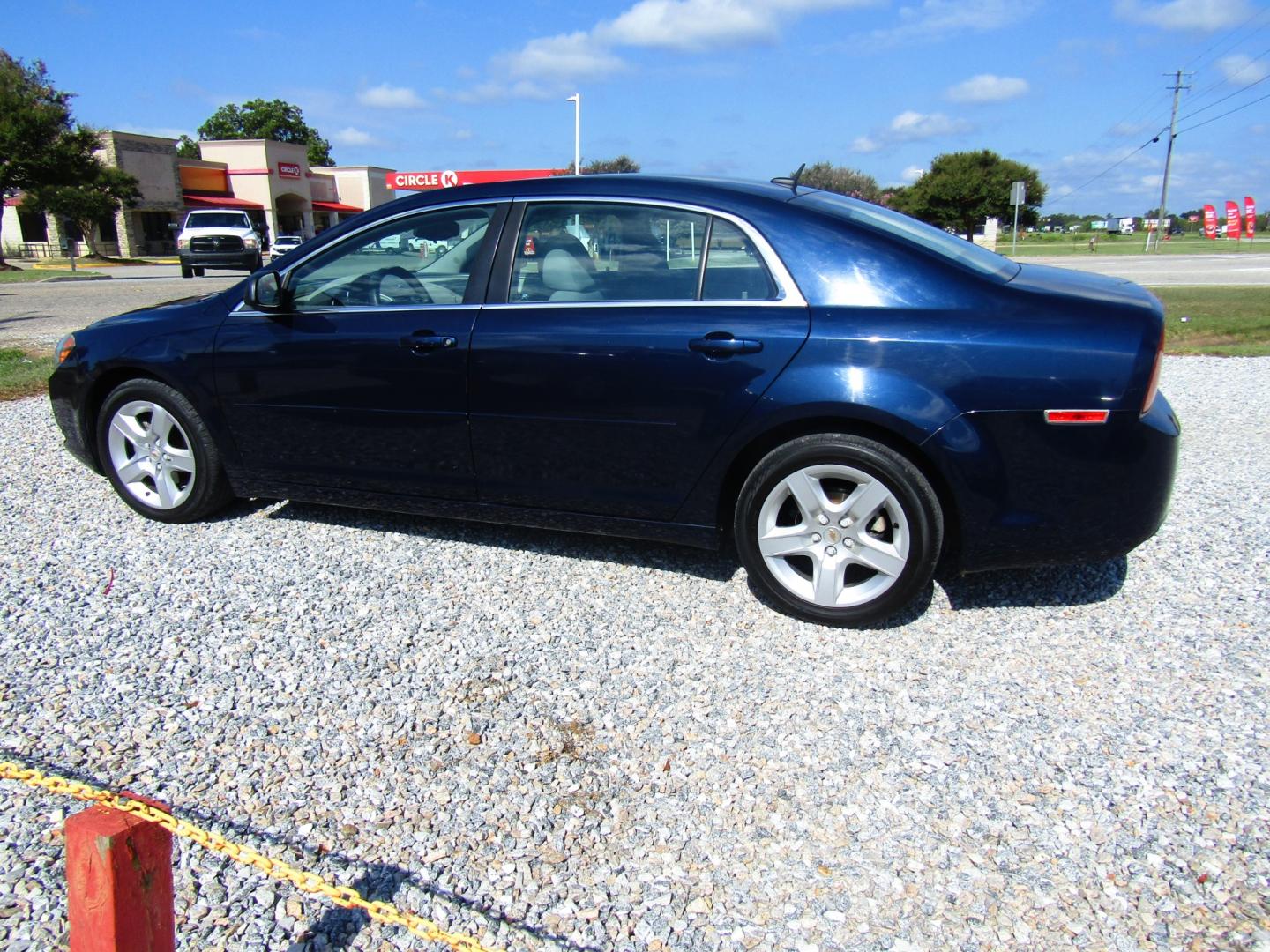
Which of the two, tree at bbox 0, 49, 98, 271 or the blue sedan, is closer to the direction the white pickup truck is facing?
the blue sedan

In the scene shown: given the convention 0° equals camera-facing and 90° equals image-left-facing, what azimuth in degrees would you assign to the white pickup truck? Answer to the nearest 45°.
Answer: approximately 0°

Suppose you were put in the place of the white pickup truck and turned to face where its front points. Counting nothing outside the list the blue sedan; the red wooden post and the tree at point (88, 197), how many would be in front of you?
2

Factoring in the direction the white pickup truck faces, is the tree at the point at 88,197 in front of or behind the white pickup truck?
behind

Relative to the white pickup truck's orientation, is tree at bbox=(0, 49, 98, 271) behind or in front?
behind

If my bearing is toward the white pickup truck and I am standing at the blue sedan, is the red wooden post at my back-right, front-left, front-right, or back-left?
back-left

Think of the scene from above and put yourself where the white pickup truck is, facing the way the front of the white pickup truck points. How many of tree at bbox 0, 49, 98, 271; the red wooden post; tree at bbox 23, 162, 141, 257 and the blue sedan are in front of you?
2

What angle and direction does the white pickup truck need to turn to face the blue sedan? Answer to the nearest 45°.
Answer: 0° — it already faces it

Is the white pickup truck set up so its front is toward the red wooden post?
yes

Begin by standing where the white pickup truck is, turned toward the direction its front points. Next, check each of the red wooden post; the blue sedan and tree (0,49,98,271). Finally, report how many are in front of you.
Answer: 2
